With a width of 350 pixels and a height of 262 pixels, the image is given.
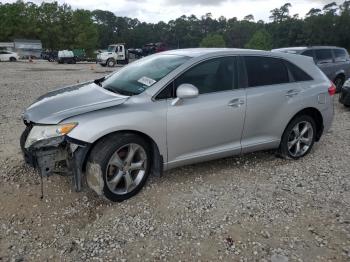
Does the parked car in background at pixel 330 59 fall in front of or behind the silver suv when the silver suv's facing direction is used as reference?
behind

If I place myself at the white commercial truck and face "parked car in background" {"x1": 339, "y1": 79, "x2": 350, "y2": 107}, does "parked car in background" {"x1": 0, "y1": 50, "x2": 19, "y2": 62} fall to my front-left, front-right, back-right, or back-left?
back-right

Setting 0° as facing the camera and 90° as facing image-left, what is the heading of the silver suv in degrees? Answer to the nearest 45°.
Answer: approximately 45°
